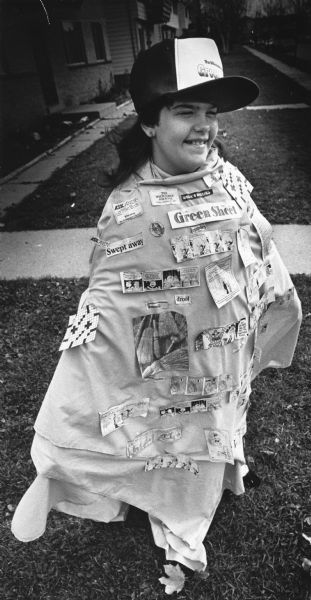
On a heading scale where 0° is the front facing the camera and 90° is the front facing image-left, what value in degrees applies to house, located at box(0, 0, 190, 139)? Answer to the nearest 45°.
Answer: approximately 315°

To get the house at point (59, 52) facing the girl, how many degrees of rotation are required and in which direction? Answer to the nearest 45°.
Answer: approximately 45° to its right

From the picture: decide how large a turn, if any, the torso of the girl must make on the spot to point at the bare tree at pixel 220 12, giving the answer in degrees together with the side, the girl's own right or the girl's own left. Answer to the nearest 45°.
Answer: approximately 135° to the girl's own left

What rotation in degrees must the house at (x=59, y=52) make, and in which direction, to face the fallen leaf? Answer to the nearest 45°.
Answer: approximately 45° to its right
